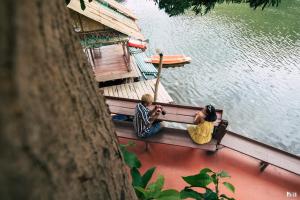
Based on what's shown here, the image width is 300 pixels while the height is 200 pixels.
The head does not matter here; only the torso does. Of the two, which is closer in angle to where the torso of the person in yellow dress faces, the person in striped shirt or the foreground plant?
the person in striped shirt

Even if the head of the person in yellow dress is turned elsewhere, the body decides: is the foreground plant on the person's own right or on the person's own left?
on the person's own left

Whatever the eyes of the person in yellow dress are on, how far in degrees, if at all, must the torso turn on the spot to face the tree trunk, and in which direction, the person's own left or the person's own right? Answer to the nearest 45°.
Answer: approximately 90° to the person's own left
